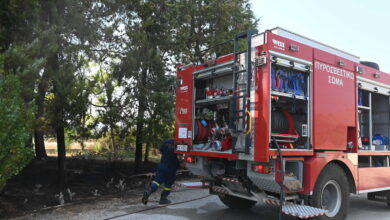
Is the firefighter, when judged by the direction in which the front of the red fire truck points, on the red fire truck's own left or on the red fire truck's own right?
on the red fire truck's own left

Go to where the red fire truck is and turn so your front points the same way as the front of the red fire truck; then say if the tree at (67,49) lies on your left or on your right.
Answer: on your left

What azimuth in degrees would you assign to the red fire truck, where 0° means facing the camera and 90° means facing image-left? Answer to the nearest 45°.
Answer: approximately 225°

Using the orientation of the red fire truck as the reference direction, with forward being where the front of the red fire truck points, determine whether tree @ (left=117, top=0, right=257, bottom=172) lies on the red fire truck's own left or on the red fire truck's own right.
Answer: on the red fire truck's own left

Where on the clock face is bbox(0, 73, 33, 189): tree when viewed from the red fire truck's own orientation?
The tree is roughly at 7 o'clock from the red fire truck.
